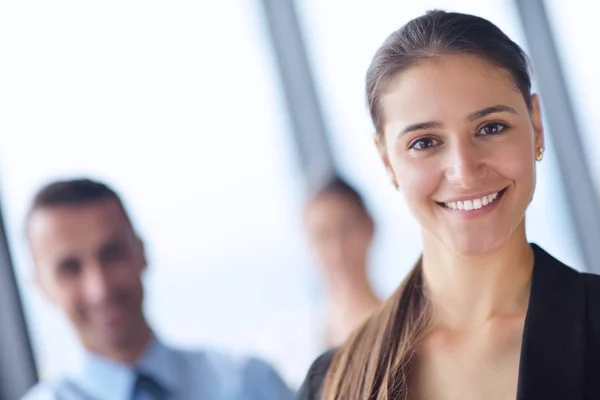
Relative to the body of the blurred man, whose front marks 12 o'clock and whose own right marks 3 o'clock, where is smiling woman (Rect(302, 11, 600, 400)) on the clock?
The smiling woman is roughly at 11 o'clock from the blurred man.

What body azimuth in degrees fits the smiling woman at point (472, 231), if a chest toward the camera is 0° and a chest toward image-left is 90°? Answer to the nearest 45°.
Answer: approximately 0°

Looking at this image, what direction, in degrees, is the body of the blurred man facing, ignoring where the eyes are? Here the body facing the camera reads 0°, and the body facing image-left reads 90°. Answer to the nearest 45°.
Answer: approximately 0°

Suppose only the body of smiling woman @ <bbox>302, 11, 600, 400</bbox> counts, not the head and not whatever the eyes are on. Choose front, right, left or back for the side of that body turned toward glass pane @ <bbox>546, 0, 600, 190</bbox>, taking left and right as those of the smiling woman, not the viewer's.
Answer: back

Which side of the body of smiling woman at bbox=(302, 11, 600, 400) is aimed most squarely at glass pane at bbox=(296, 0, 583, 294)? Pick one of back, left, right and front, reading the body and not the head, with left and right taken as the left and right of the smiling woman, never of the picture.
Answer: back

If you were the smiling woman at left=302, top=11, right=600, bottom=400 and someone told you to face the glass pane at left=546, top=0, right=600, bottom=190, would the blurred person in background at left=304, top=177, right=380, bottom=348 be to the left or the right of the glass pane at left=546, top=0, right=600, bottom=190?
left

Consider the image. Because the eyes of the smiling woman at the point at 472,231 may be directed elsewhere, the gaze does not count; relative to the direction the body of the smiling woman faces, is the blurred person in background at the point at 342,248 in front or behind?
behind

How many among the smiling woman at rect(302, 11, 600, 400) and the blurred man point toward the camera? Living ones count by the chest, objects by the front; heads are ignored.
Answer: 2
